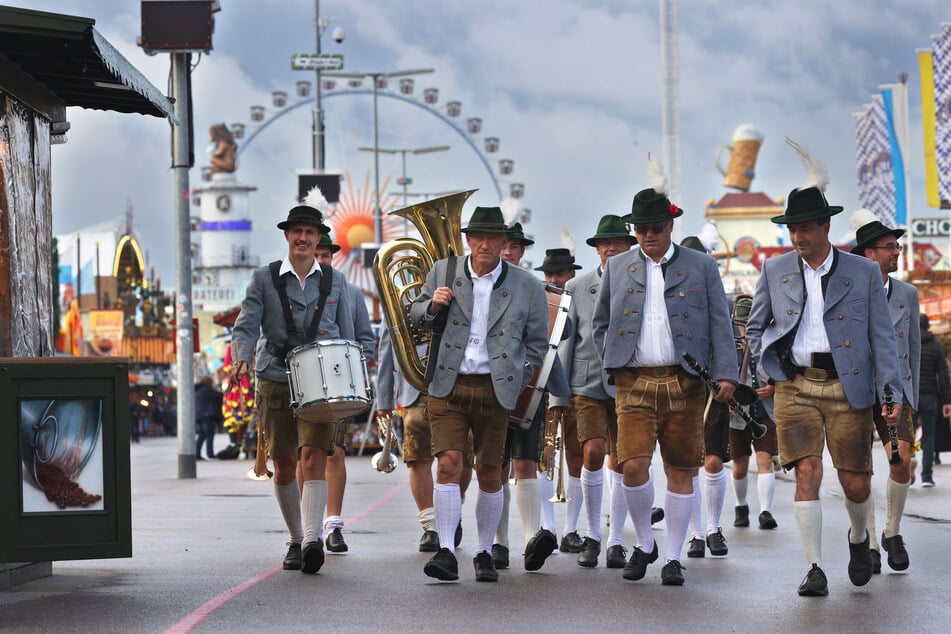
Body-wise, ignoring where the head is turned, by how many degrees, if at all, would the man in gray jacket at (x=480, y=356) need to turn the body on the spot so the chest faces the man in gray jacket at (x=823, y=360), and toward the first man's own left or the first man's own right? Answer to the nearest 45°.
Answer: approximately 90° to the first man's own left

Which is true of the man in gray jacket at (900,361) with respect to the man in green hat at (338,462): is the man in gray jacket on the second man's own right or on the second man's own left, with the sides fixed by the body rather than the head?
on the second man's own left

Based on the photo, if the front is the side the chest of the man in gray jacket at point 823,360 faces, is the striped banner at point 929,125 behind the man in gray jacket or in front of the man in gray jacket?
behind

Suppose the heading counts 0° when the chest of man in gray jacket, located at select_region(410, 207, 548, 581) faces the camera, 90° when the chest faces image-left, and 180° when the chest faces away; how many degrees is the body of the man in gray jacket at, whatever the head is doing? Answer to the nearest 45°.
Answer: approximately 0°

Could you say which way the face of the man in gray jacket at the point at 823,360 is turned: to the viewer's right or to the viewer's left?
to the viewer's left

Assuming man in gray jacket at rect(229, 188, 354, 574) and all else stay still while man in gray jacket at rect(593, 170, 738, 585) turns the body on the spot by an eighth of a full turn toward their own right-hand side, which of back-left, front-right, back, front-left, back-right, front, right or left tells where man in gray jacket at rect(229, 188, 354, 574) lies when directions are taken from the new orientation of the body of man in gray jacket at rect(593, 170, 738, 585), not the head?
front-right

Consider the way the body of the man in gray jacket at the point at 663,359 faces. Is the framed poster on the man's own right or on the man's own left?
on the man's own right
